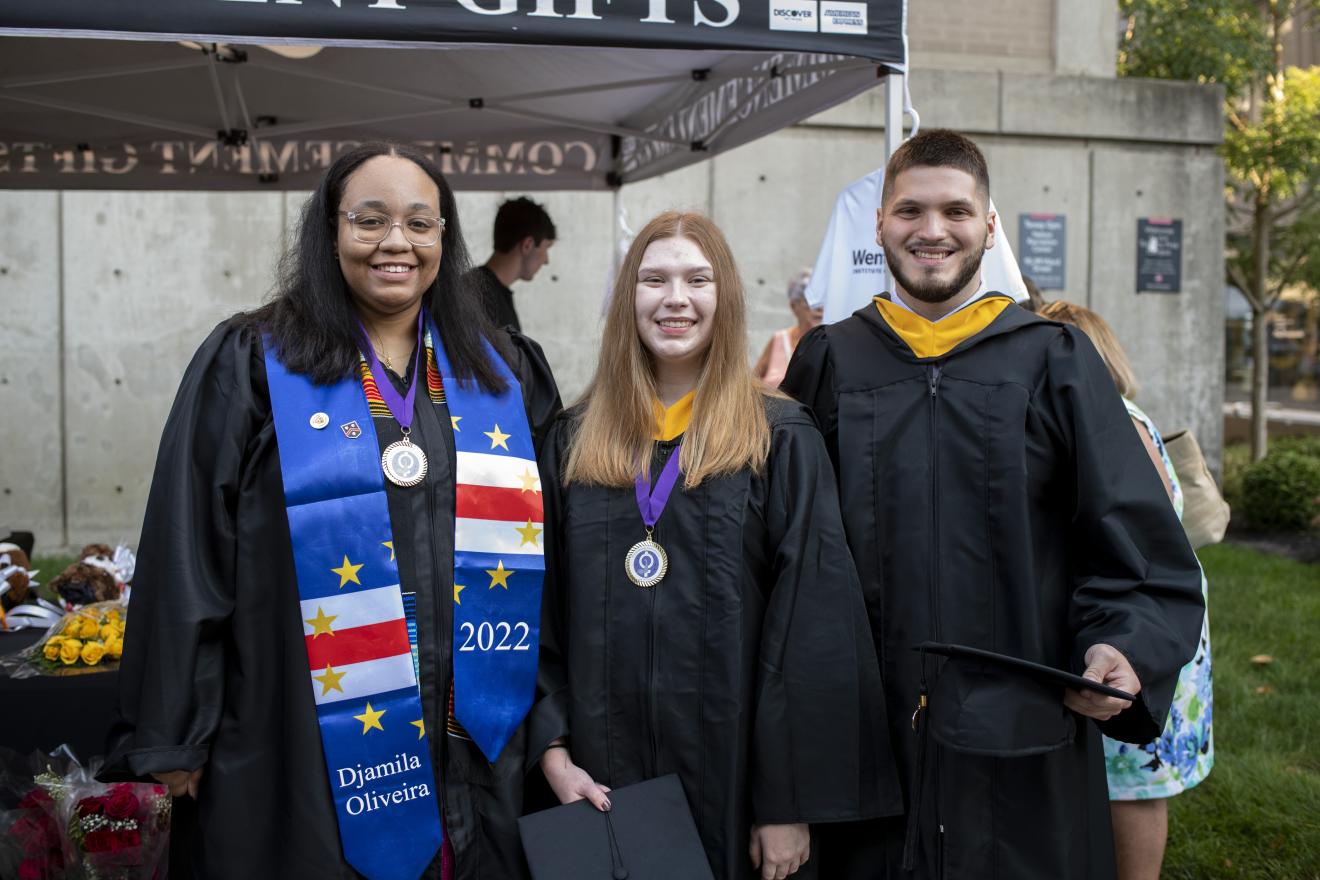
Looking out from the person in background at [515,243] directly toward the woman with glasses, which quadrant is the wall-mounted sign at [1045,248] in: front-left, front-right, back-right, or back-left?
back-left

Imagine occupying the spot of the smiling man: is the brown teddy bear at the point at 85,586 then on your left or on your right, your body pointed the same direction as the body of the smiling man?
on your right

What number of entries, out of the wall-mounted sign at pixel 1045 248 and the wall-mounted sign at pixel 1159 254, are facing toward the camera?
2

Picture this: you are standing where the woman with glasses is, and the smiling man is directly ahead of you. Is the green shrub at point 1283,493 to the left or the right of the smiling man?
left

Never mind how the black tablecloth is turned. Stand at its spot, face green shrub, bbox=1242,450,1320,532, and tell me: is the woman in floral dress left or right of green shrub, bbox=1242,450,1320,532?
right

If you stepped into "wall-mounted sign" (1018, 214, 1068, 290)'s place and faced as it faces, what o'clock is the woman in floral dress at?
The woman in floral dress is roughly at 12 o'clock from the wall-mounted sign.
